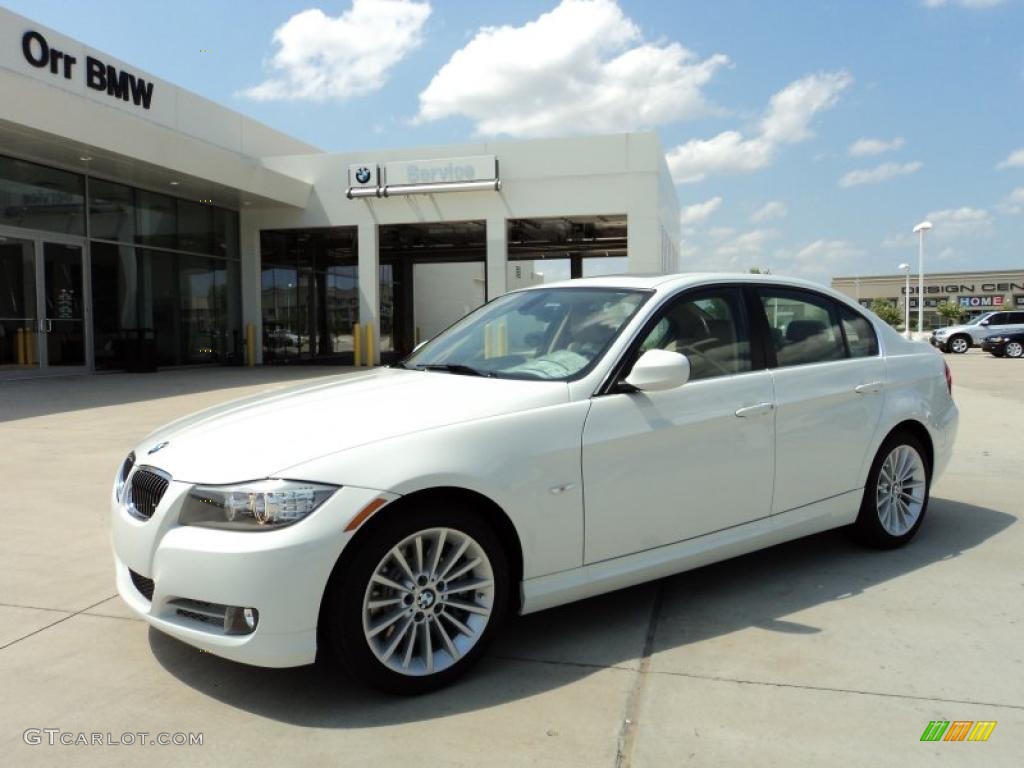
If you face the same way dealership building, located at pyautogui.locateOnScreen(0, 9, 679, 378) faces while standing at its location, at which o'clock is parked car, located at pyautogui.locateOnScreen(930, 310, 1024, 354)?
The parked car is roughly at 10 o'clock from the dealership building.

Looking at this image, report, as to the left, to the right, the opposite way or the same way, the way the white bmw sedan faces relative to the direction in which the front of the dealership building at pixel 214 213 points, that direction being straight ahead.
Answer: to the right

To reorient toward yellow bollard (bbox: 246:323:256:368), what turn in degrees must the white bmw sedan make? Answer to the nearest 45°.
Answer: approximately 135° to its right

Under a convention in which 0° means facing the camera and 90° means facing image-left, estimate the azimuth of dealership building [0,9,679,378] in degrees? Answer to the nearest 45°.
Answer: approximately 315°

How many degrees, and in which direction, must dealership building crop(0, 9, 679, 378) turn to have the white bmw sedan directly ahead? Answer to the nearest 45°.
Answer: approximately 45° to its right

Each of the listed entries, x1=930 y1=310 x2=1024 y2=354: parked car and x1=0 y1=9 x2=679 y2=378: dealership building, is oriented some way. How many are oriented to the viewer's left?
1

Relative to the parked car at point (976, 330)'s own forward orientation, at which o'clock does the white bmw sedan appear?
The white bmw sedan is roughly at 9 o'clock from the parked car.

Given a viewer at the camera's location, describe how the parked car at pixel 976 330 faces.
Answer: facing to the left of the viewer

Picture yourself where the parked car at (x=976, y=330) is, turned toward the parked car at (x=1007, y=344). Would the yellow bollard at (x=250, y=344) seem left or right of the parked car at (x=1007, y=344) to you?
right
